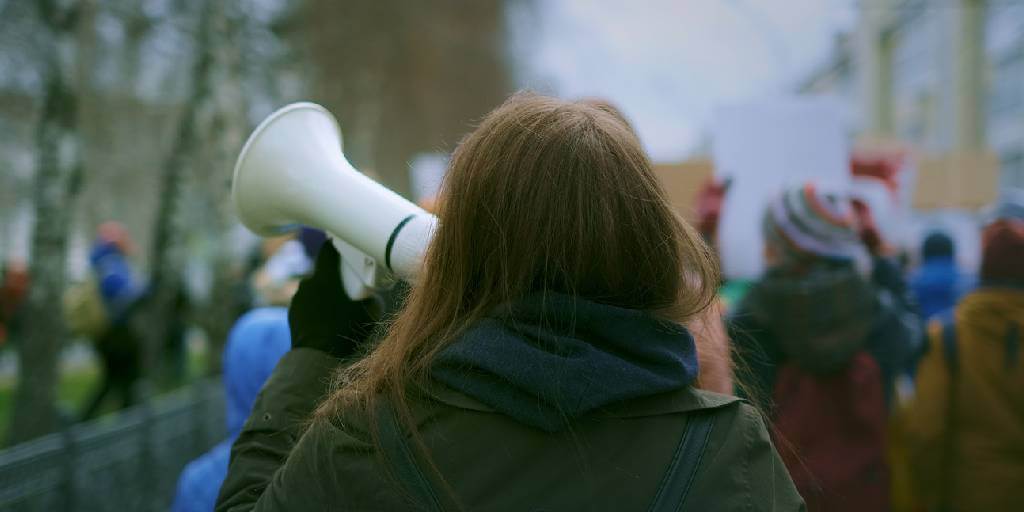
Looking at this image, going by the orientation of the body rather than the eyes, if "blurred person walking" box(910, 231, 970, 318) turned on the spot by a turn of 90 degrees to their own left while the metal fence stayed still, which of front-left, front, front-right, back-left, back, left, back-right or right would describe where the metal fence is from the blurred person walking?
front-left

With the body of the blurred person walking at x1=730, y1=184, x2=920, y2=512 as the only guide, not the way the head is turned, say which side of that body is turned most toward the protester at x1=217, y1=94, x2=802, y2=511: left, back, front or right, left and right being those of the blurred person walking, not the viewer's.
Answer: back

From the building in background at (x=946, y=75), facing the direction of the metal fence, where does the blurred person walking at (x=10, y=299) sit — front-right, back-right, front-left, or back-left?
front-right

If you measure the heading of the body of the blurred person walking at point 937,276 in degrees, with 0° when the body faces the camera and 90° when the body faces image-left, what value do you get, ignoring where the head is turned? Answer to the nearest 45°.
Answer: approximately 180°

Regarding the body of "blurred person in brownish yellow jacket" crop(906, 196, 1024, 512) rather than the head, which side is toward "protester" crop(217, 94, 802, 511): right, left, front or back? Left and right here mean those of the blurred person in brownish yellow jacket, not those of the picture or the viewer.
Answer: back

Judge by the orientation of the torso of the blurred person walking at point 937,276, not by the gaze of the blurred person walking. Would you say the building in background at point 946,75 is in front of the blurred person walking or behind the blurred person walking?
in front

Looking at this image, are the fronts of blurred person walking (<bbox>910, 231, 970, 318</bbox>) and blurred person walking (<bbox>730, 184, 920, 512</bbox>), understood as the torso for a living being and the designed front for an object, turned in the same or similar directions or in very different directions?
same or similar directions

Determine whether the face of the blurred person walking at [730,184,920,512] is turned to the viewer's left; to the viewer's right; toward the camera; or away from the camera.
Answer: away from the camera

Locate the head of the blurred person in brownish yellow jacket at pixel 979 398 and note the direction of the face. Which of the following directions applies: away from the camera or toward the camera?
away from the camera

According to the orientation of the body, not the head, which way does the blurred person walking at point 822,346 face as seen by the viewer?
away from the camera

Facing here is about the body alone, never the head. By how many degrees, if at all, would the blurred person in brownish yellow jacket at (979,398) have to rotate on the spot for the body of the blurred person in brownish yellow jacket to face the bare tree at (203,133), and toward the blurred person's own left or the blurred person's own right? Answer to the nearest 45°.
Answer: approximately 90° to the blurred person's own left

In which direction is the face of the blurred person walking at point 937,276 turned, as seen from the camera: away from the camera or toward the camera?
away from the camera

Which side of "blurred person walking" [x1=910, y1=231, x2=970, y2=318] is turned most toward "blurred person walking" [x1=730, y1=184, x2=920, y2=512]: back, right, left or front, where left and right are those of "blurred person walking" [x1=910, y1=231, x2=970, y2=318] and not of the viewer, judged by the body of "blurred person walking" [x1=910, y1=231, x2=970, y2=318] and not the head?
back

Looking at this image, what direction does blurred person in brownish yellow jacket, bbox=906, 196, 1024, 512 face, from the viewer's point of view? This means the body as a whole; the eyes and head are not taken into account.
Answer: away from the camera

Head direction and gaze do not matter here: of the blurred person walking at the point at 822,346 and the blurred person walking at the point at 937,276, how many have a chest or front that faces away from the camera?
2

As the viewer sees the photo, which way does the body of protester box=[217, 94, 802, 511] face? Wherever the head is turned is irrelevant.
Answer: away from the camera
